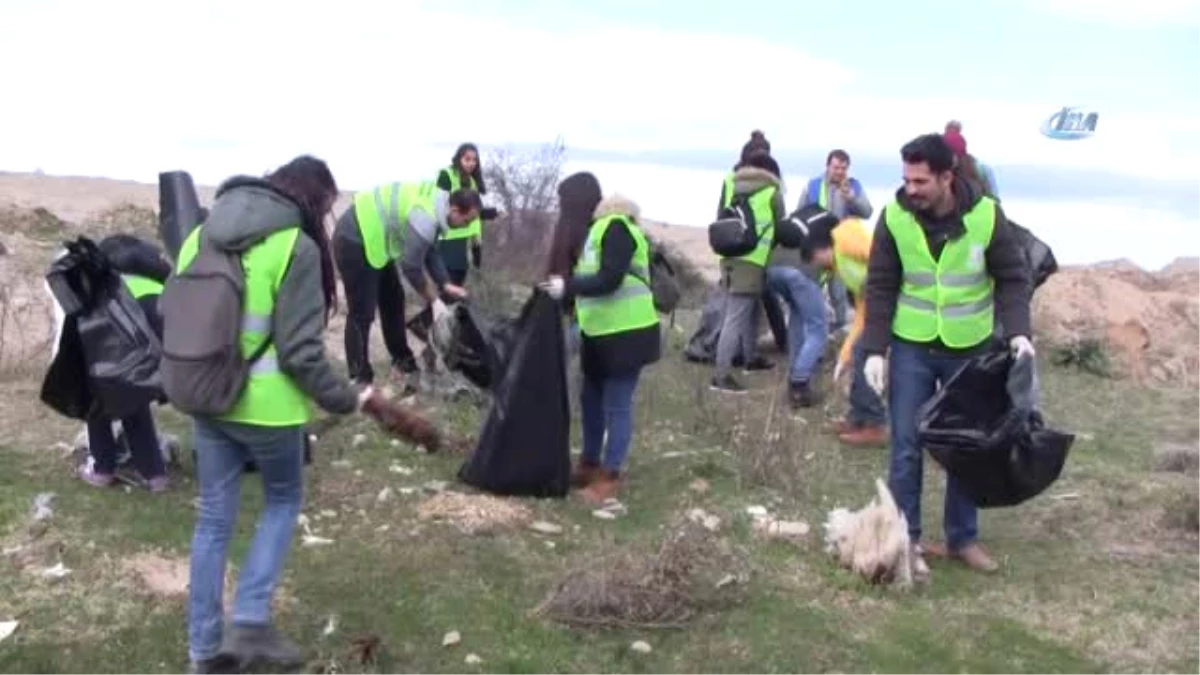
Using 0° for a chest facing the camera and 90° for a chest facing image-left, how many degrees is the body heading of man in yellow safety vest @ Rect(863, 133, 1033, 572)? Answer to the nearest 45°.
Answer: approximately 0°

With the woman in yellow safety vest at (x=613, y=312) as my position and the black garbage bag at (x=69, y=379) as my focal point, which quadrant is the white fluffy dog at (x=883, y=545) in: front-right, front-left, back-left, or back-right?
back-left

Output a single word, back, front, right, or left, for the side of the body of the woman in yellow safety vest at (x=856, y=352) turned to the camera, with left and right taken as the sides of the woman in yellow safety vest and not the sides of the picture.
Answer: left

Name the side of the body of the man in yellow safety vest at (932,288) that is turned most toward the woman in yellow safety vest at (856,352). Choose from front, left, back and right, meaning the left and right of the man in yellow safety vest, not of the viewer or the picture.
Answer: back

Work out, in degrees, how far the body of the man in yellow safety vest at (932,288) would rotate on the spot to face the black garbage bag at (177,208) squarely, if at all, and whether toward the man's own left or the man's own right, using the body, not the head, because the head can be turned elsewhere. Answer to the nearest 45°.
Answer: approximately 90° to the man's own right

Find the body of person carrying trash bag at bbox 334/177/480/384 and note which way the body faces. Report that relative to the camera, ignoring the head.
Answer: to the viewer's right

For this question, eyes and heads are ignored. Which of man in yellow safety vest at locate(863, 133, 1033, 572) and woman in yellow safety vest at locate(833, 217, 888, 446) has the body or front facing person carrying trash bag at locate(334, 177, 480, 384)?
the woman in yellow safety vest
